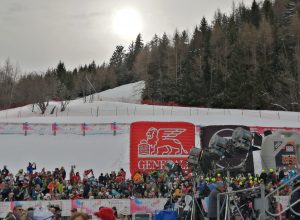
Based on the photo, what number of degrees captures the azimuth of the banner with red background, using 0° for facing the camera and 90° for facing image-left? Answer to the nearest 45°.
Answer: approximately 0°

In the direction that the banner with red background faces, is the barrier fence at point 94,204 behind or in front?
in front

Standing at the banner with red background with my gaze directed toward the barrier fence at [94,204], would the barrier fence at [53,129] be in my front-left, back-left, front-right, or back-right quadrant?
back-right

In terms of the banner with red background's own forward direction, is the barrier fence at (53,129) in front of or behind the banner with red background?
behind

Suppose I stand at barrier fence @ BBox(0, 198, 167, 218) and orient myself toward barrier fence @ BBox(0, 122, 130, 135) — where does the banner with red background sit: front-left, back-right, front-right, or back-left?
front-right
